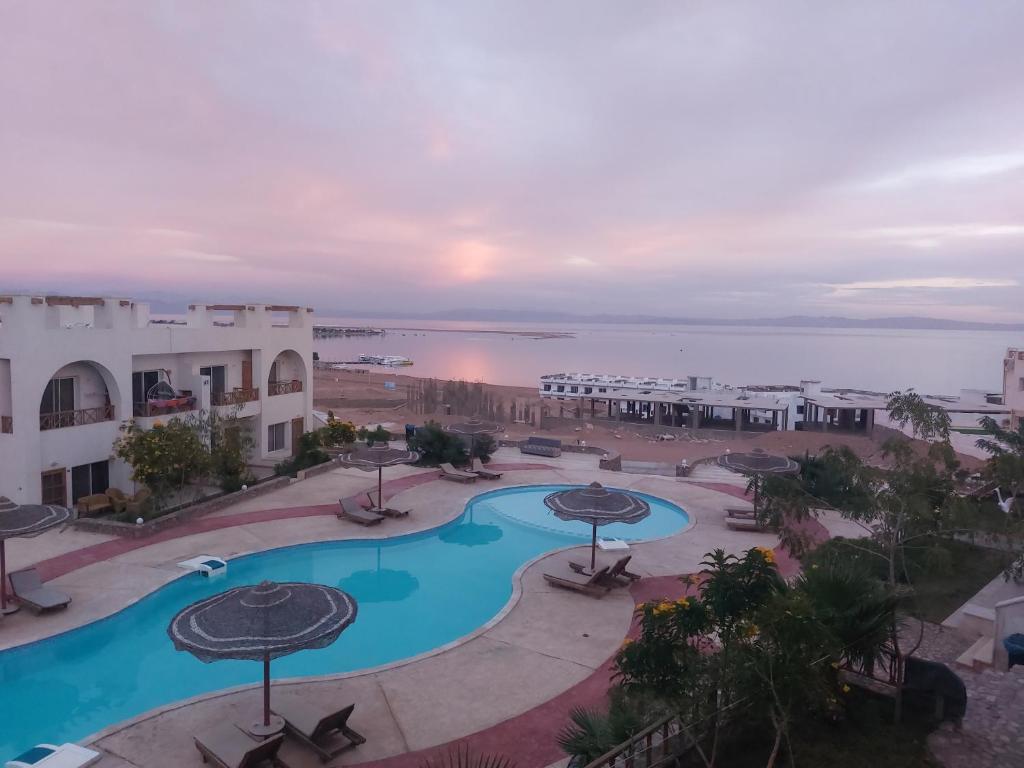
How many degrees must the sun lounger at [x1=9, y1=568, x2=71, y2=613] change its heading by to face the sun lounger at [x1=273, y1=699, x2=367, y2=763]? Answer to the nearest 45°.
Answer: approximately 45° to its right

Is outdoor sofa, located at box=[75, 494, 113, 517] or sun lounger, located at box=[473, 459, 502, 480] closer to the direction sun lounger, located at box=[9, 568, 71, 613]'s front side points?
the sun lounger

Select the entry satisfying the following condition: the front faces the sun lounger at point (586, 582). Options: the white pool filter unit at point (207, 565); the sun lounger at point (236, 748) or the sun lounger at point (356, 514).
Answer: the sun lounger at point (356, 514)

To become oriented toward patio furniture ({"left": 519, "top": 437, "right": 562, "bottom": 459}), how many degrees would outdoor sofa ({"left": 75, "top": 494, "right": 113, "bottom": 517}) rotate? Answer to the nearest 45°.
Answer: approximately 45° to its left

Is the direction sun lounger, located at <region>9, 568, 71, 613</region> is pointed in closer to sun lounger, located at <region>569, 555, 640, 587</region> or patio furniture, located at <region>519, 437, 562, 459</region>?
the sun lounger
